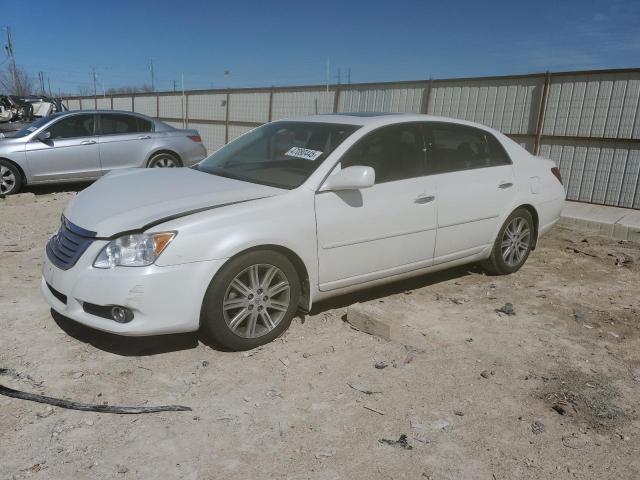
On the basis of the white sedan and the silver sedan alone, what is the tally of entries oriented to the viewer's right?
0

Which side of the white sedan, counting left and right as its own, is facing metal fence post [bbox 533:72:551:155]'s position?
back

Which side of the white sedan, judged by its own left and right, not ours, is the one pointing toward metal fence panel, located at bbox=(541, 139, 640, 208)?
back

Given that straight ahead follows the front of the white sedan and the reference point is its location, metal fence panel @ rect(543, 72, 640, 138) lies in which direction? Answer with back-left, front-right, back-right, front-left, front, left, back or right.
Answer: back

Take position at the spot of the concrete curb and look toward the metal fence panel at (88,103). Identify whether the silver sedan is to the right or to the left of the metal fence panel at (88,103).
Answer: left

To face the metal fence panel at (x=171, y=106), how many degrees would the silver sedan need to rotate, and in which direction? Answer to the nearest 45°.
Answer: approximately 90° to its right

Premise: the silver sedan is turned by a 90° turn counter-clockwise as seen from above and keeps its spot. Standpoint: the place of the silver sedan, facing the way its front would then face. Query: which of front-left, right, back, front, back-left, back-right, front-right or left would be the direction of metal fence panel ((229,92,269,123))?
back-left

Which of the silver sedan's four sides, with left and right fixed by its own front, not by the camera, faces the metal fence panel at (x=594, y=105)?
back

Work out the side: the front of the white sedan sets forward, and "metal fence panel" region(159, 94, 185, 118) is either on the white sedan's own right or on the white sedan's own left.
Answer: on the white sedan's own right

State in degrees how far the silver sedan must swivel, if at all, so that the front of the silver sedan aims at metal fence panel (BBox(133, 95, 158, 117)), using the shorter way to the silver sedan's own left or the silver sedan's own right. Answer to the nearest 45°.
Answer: approximately 90° to the silver sedan's own right

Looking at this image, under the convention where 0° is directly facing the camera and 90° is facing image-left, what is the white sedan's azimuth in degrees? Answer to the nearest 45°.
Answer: approximately 45°

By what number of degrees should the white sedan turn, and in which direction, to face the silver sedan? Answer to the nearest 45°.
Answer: approximately 90° to its right

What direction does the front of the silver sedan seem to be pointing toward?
to the viewer's left

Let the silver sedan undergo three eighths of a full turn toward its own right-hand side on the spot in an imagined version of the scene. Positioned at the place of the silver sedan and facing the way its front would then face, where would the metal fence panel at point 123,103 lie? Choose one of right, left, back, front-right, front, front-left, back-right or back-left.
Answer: front-left

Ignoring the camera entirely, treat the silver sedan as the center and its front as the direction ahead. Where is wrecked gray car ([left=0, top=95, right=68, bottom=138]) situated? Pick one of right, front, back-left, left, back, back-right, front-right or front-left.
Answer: right

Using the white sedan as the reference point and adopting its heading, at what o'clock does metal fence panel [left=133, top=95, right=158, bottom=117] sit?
The metal fence panel is roughly at 4 o'clock from the white sedan.

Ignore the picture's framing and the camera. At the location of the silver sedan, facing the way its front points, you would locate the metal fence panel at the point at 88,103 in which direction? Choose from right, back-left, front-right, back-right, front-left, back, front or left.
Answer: right

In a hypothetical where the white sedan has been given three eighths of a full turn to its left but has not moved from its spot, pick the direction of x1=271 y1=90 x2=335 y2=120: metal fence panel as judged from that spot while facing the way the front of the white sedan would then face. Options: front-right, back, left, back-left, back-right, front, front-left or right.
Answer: left
